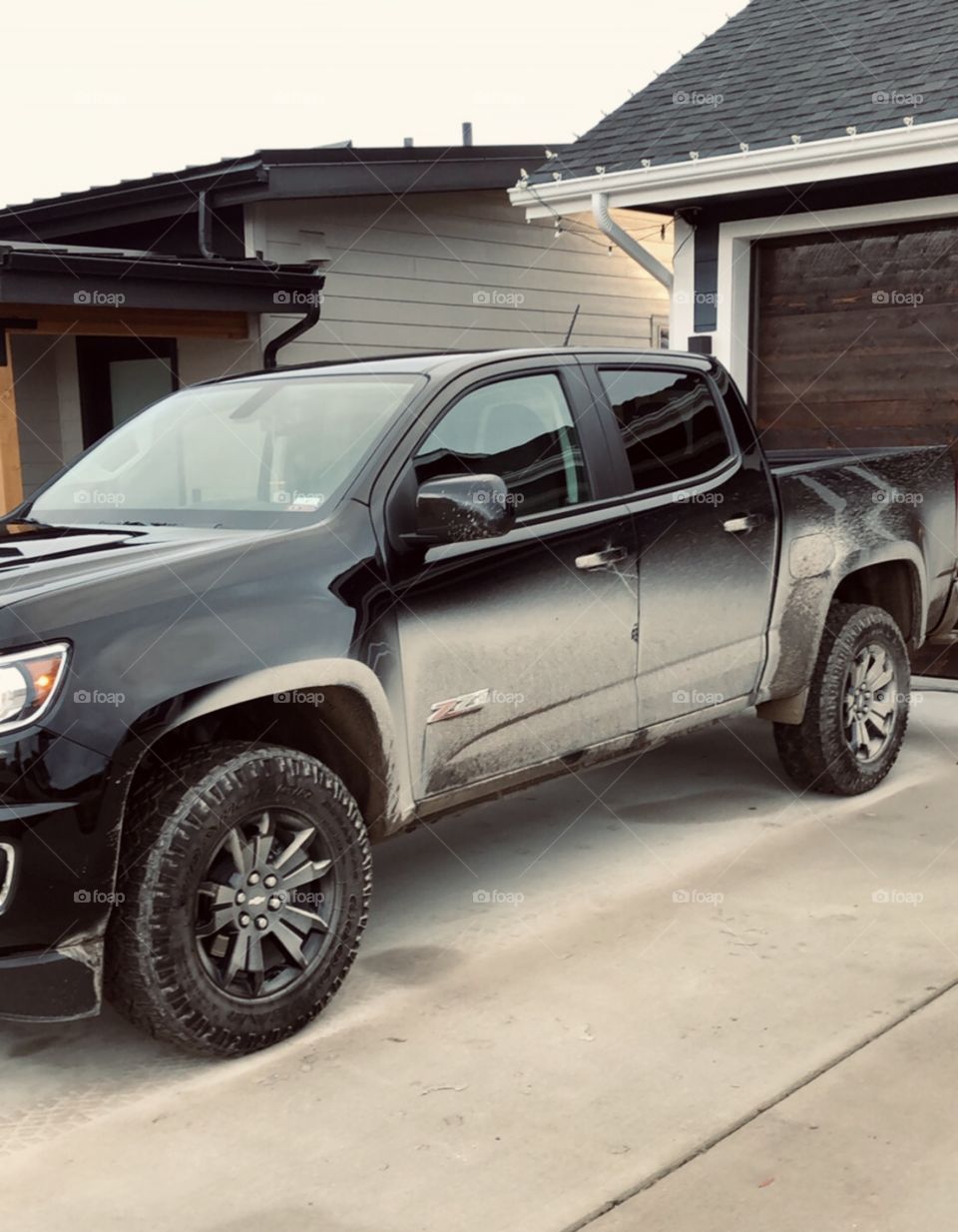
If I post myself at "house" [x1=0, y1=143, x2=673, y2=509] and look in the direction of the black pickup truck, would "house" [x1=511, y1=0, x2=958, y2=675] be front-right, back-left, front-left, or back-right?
front-left

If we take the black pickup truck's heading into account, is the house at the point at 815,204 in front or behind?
behind

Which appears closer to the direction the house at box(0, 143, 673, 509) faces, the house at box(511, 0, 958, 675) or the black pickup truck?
the black pickup truck

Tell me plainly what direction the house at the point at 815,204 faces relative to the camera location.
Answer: facing the viewer

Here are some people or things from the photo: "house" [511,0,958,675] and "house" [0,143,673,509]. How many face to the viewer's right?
0

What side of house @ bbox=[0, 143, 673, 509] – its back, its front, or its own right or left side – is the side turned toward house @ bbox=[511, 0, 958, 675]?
left

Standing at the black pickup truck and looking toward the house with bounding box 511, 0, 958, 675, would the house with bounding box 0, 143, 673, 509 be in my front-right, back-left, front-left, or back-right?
front-left

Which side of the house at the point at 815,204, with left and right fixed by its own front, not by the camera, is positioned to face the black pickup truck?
front

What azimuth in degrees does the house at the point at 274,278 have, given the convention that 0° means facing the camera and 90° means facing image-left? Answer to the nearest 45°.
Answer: approximately 45°

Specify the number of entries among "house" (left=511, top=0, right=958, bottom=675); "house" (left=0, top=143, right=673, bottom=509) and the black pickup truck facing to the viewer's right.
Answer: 0

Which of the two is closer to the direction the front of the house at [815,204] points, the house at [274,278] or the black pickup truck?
the black pickup truck

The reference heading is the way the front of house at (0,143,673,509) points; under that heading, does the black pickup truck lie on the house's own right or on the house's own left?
on the house's own left

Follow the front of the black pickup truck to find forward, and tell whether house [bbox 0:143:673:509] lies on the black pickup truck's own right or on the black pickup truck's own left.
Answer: on the black pickup truck's own right

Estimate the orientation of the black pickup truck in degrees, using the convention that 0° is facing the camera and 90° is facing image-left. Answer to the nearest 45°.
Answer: approximately 45°

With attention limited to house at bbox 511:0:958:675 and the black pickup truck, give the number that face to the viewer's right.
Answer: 0
